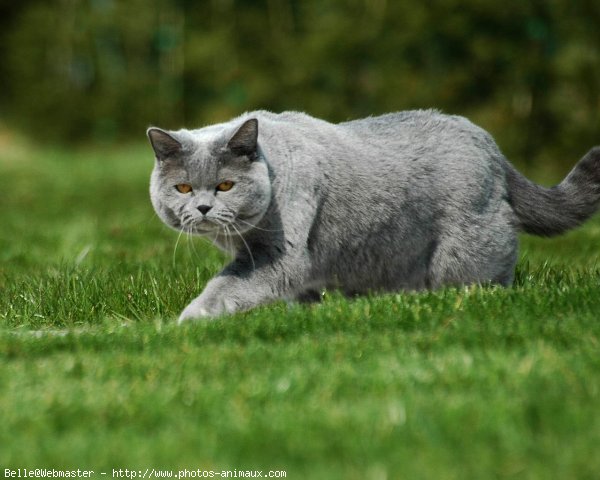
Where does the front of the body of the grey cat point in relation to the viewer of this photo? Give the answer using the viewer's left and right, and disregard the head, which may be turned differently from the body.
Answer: facing to the left of the viewer
